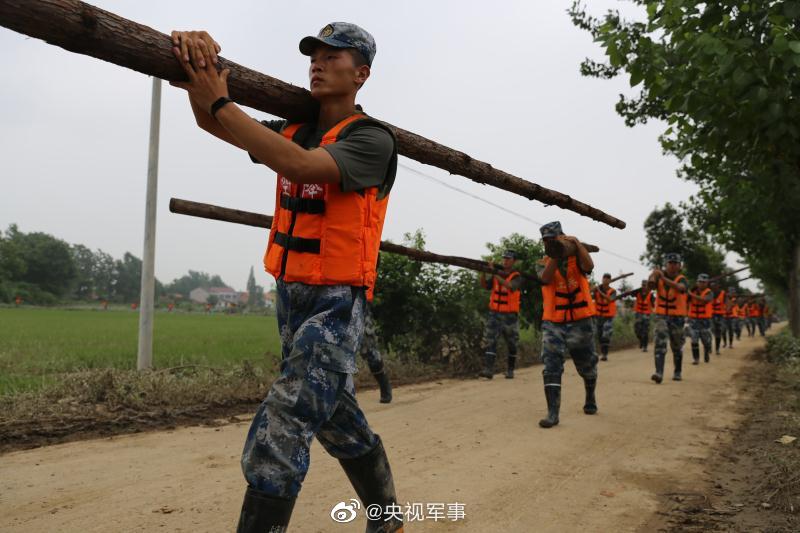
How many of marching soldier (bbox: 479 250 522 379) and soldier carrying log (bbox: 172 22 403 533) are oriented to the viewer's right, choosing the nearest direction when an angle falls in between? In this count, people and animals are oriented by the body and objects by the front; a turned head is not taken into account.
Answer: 0

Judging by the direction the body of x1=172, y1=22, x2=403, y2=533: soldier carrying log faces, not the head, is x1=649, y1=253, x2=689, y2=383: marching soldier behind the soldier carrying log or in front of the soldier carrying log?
behind

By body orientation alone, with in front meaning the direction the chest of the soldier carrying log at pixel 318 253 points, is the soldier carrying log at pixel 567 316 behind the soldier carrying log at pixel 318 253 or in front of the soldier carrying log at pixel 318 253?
behind

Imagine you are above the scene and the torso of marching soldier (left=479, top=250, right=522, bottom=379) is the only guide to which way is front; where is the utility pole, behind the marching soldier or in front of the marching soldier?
in front

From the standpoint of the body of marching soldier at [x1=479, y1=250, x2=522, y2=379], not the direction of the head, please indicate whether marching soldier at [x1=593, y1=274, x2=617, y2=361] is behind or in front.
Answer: behind

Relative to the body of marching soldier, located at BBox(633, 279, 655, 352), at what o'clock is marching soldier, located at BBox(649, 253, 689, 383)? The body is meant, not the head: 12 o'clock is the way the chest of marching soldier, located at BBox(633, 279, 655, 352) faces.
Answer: marching soldier, located at BBox(649, 253, 689, 383) is roughly at 12 o'clock from marching soldier, located at BBox(633, 279, 655, 352).

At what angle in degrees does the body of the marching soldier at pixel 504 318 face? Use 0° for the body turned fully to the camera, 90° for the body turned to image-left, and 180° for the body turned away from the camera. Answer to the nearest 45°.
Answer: approximately 45°

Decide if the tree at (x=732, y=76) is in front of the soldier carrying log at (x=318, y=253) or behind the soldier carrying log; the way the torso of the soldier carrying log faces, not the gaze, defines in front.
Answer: behind

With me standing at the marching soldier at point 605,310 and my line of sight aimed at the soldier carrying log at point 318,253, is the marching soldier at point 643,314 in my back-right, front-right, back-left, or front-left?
back-left

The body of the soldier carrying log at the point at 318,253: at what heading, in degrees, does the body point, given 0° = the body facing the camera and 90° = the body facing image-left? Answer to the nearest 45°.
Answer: approximately 45°

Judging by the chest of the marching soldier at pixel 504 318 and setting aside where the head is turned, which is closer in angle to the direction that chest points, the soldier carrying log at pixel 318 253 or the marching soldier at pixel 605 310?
the soldier carrying log

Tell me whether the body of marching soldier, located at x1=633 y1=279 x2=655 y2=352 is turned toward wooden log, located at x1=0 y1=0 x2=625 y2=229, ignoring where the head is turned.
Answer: yes

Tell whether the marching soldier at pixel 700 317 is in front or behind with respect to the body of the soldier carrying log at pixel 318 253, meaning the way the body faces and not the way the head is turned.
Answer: behind
